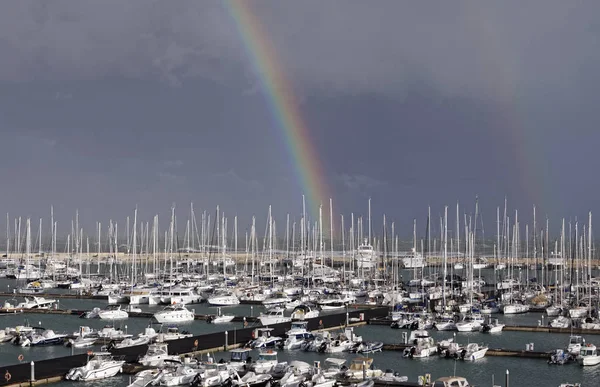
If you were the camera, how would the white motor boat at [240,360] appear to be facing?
facing the viewer

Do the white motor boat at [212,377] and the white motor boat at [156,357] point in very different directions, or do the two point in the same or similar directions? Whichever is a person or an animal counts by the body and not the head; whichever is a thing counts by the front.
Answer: same or similar directions

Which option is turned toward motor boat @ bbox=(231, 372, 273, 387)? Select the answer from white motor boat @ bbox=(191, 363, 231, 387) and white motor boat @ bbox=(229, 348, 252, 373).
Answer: white motor boat @ bbox=(229, 348, 252, 373)

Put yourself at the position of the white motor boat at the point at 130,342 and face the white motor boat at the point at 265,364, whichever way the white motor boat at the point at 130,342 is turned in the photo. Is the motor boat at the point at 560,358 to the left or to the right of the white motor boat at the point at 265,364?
left

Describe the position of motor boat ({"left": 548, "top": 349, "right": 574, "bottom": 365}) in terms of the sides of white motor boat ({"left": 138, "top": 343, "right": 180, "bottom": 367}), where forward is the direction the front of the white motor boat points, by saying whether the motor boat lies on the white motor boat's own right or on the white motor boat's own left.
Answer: on the white motor boat's own left

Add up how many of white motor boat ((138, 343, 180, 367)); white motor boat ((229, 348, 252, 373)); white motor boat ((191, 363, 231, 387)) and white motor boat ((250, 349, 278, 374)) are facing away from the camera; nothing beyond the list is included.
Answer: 0

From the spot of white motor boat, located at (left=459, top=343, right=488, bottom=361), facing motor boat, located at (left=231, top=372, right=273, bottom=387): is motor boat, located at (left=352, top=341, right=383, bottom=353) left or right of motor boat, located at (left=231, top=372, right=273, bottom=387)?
right

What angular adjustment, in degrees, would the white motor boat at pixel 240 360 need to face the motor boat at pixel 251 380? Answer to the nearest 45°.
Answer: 0° — it already faces it

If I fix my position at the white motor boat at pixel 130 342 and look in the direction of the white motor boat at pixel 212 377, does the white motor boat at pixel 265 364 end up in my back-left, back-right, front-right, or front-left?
front-left

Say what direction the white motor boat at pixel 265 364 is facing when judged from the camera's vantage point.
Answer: facing the viewer and to the left of the viewer

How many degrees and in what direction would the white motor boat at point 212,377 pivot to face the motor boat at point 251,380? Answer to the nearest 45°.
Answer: approximately 135° to its left

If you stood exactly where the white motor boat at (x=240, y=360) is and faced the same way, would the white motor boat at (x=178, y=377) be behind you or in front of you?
in front
